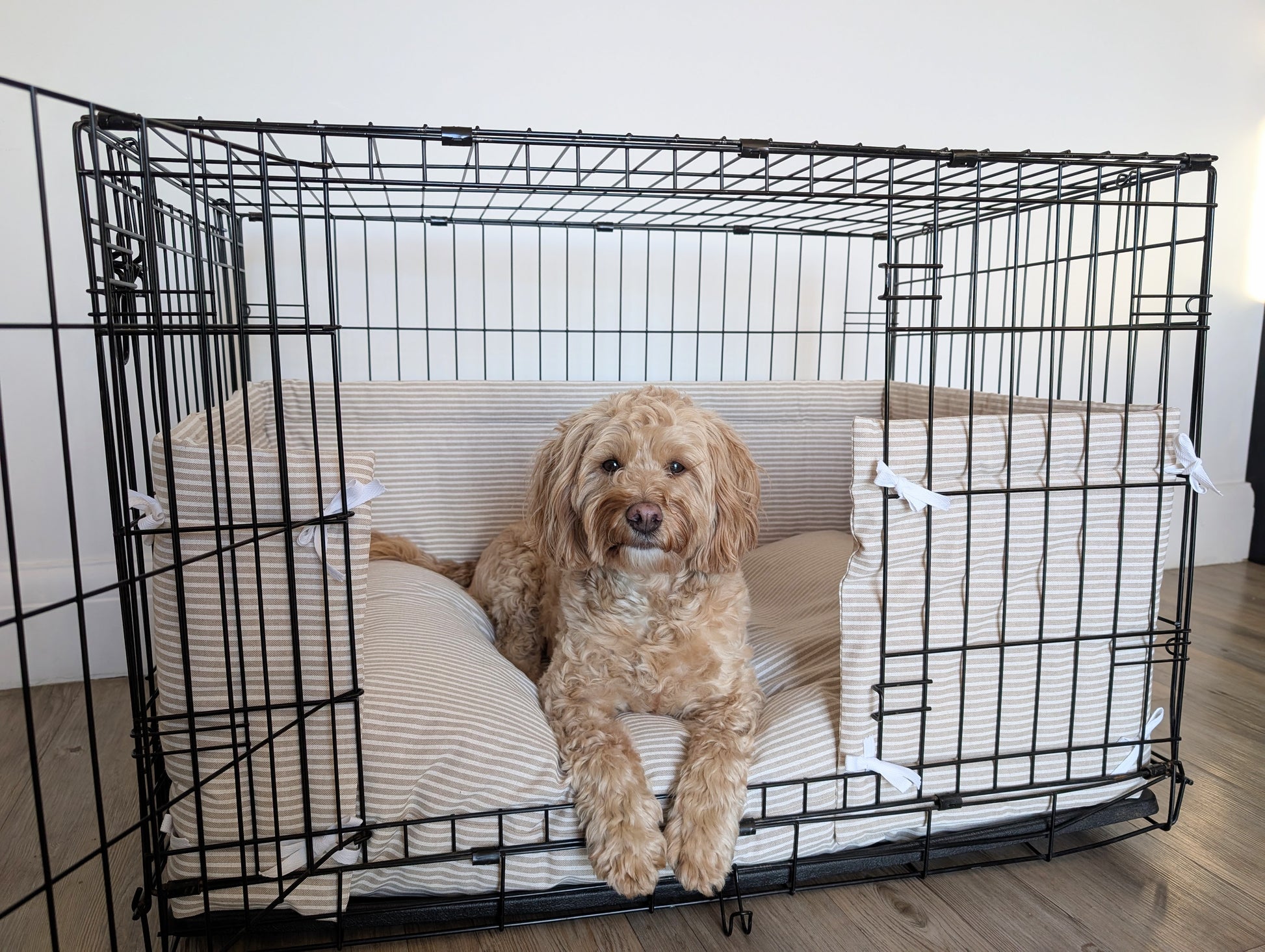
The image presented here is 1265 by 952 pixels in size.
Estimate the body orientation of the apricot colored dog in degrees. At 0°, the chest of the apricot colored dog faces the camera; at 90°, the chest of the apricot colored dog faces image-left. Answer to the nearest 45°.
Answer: approximately 0°
